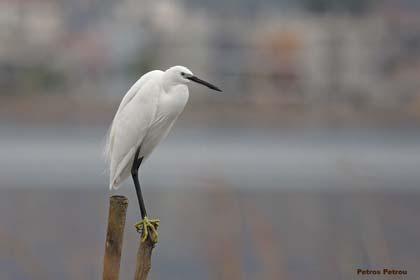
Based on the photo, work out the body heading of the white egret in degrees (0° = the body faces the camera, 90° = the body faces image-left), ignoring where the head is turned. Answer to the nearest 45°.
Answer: approximately 270°
